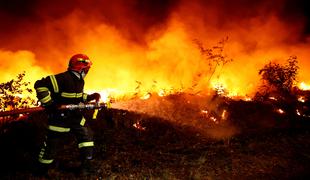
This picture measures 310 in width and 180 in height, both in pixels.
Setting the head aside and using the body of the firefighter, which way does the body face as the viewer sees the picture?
to the viewer's right

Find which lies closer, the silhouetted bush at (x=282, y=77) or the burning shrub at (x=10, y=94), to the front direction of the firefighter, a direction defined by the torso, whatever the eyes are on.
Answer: the silhouetted bush

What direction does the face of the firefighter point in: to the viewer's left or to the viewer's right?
to the viewer's right

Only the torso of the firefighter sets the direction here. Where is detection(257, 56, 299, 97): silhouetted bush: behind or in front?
in front
